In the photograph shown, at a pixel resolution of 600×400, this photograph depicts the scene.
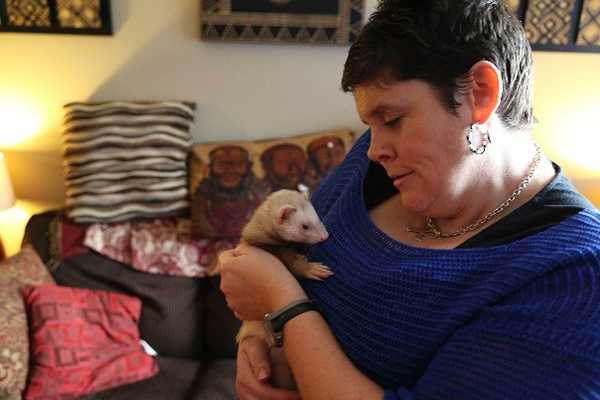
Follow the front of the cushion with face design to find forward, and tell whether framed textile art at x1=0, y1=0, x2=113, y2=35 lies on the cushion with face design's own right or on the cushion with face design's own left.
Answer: on the cushion with face design's own right

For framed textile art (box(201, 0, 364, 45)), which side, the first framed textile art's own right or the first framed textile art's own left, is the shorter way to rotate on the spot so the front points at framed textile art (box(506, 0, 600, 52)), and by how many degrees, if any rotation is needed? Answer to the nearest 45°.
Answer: approximately 90° to the first framed textile art's own left

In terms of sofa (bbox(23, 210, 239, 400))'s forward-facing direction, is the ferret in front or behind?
in front

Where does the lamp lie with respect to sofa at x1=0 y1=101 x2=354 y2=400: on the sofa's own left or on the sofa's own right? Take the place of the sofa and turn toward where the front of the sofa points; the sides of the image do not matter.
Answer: on the sofa's own right

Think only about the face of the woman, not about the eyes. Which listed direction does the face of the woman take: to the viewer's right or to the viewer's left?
to the viewer's left

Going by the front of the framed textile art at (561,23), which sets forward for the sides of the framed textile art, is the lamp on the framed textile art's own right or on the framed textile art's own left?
on the framed textile art's own right

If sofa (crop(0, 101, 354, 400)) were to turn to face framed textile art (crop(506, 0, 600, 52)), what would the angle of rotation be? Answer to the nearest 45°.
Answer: approximately 90° to its left

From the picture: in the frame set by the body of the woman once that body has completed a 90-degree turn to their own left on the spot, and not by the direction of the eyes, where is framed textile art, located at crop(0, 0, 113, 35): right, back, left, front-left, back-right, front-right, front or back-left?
back

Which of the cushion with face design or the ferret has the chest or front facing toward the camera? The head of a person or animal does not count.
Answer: the cushion with face design

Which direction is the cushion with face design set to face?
toward the camera

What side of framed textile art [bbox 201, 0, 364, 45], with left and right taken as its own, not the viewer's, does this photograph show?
front

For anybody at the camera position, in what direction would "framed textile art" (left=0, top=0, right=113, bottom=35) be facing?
facing the viewer

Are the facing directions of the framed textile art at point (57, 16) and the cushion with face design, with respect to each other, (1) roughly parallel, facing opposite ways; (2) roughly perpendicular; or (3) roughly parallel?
roughly parallel

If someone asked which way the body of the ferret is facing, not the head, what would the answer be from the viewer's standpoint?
to the viewer's right

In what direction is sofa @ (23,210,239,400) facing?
toward the camera
